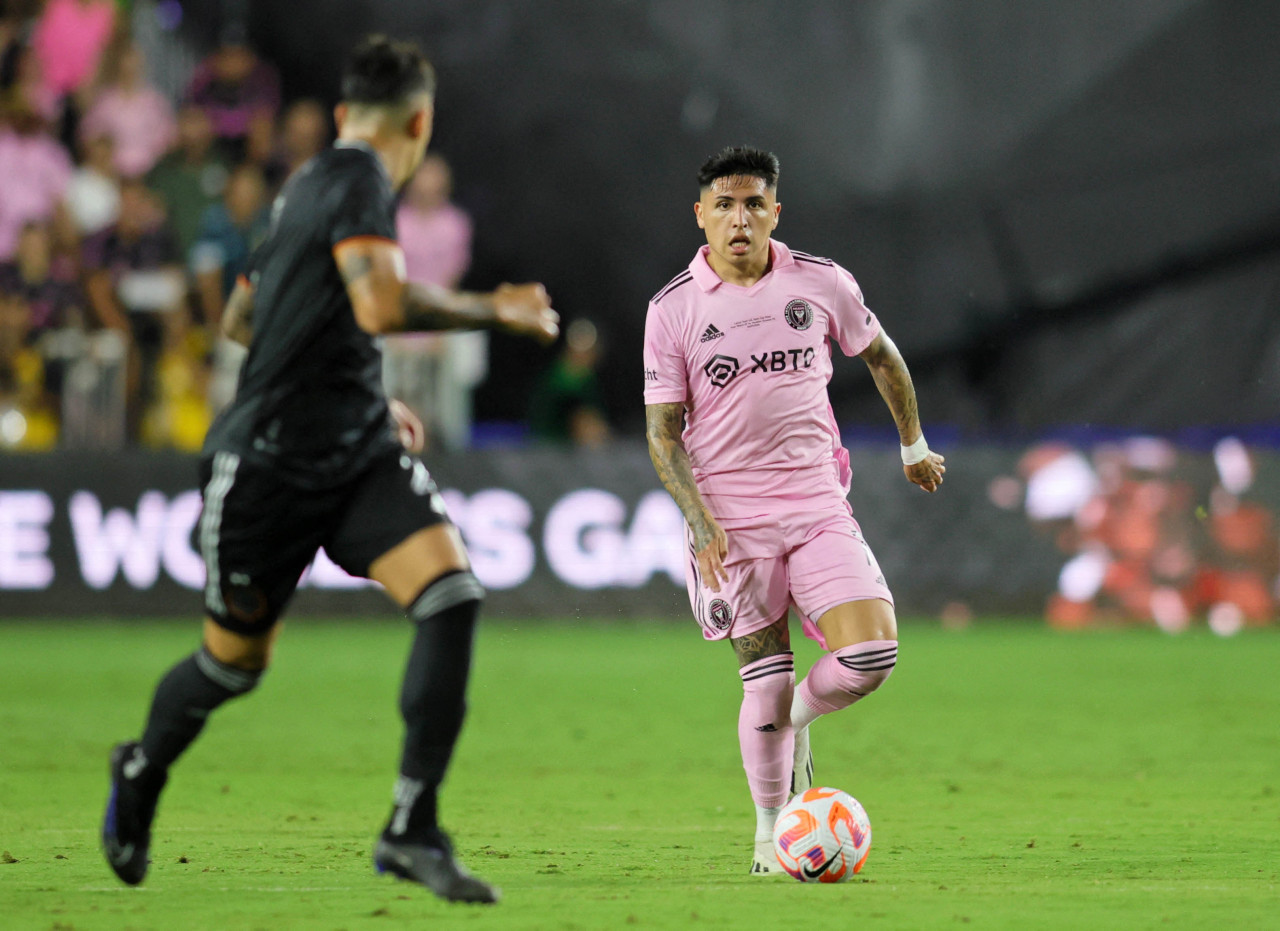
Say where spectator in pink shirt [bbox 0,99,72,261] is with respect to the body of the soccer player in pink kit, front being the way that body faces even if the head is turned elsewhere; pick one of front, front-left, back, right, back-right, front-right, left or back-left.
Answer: back-right

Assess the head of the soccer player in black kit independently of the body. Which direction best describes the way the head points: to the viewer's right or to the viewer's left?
to the viewer's right

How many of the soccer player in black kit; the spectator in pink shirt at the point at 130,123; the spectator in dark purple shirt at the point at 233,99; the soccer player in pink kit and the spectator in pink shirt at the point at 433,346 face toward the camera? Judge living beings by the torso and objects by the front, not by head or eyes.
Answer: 4

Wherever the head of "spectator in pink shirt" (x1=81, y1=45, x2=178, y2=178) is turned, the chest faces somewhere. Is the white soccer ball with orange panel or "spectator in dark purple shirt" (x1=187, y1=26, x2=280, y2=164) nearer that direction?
the white soccer ball with orange panel

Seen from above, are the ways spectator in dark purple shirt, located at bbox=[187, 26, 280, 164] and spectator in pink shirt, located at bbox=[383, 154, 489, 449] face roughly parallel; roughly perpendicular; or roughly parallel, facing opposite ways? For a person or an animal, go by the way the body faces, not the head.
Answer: roughly parallel

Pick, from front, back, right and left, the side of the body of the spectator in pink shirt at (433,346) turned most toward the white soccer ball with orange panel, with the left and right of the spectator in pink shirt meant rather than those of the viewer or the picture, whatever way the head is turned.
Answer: front

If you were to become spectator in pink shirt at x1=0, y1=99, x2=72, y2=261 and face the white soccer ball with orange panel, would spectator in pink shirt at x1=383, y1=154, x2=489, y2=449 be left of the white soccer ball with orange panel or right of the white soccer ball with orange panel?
left

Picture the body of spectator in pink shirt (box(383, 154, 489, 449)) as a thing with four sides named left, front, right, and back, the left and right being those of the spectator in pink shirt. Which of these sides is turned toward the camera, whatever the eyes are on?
front

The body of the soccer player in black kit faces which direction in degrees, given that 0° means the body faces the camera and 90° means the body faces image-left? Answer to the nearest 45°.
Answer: approximately 225°

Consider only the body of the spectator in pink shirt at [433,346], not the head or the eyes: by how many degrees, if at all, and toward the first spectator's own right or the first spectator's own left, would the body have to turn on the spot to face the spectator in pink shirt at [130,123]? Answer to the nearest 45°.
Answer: approximately 90° to the first spectator's own right

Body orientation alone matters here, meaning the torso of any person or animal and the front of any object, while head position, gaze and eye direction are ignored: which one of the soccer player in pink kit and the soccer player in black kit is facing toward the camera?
the soccer player in pink kit

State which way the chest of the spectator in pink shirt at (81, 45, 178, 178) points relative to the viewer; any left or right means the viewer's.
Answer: facing the viewer

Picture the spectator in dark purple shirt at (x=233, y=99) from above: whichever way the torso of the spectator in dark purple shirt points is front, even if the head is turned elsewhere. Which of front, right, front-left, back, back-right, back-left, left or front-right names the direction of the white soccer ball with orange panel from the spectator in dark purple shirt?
front
